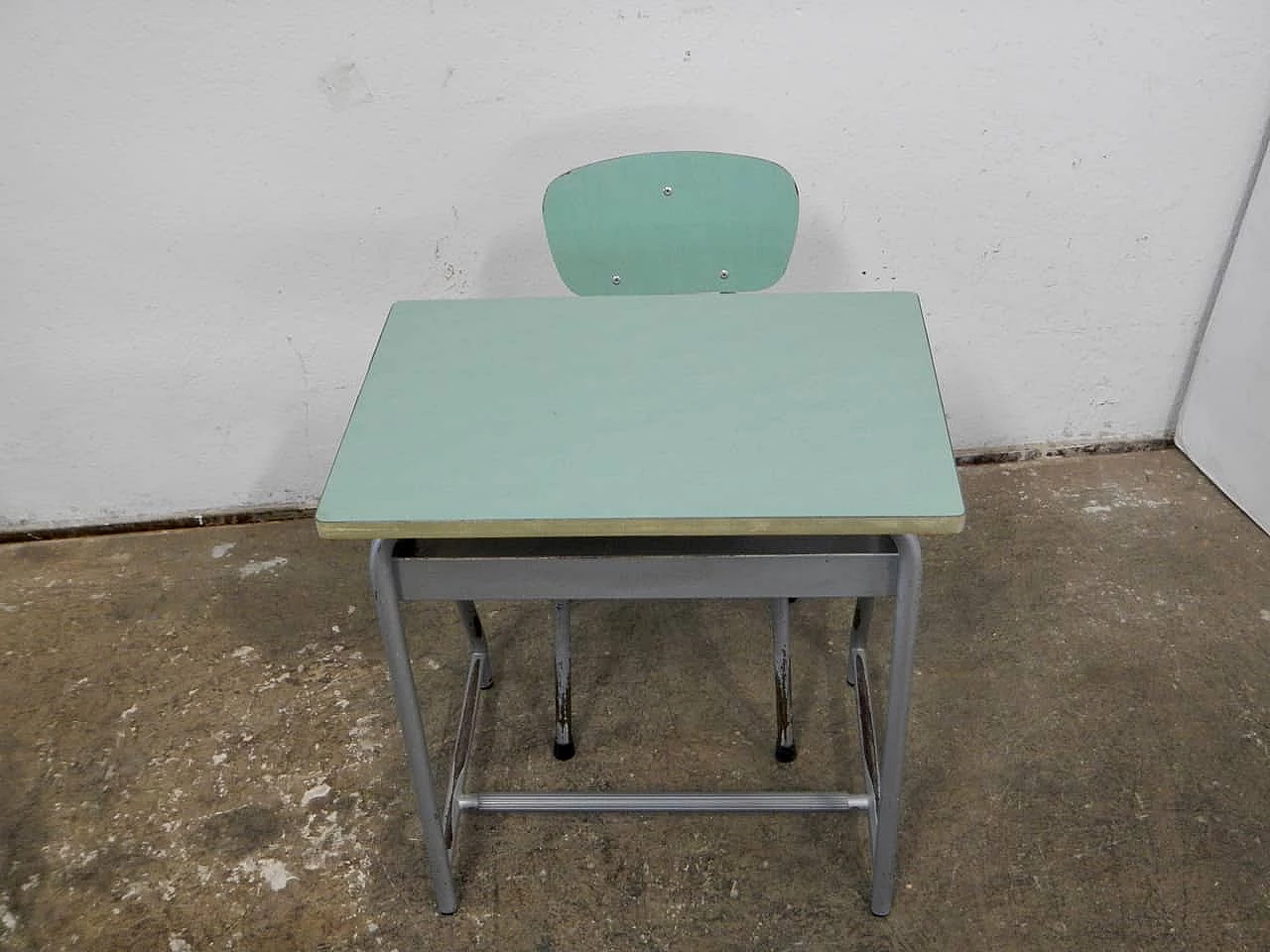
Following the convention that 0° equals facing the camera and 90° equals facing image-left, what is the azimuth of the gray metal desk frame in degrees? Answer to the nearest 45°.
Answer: approximately 180°

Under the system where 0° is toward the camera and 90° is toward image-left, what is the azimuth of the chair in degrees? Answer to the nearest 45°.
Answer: approximately 0°

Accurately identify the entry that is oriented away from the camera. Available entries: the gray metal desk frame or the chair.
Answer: the gray metal desk frame

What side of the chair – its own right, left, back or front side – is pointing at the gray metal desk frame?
front

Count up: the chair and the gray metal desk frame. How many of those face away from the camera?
1

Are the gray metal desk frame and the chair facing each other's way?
yes

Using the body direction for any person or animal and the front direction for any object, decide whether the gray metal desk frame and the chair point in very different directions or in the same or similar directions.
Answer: very different directions

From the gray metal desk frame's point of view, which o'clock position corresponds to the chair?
The chair is roughly at 12 o'clock from the gray metal desk frame.
